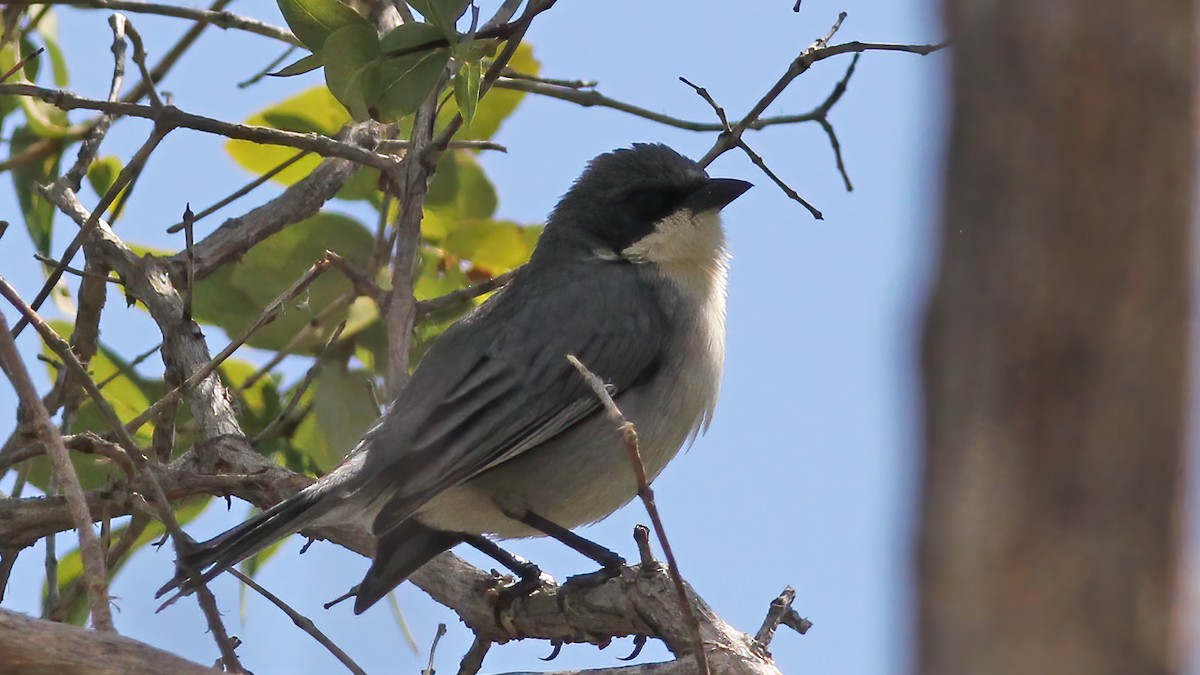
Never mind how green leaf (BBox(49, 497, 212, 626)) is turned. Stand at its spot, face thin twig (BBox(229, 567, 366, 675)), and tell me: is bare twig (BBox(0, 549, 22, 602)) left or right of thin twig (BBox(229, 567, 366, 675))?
right

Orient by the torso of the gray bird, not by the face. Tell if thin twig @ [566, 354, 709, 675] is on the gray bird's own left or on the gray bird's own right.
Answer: on the gray bird's own right

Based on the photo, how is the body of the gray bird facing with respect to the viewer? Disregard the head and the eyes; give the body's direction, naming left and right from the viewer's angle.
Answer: facing to the right of the viewer

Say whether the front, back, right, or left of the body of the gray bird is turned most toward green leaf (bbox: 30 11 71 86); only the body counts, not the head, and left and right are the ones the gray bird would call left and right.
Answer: back

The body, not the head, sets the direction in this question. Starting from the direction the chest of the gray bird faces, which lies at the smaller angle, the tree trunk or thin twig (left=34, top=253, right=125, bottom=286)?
the tree trunk

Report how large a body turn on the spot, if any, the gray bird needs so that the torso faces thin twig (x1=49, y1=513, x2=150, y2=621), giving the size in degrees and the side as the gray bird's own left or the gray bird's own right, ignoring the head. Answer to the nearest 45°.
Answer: approximately 135° to the gray bird's own left

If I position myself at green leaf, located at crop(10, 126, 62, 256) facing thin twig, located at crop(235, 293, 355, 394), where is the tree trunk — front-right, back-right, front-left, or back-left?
front-right

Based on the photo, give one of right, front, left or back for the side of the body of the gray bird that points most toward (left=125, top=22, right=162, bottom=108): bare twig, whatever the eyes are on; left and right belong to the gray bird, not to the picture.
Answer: back

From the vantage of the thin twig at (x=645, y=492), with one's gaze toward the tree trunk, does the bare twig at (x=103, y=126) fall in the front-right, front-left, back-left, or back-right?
back-right

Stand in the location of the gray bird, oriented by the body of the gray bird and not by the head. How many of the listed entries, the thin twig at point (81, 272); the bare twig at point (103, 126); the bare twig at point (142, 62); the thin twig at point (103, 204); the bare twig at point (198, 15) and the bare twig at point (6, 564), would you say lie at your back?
6

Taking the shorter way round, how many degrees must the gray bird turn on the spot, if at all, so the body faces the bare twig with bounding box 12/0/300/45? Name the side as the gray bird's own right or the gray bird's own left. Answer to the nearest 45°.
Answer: approximately 180°
